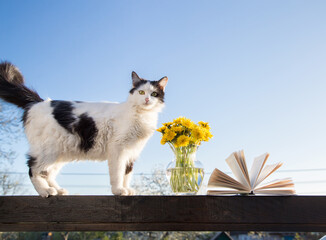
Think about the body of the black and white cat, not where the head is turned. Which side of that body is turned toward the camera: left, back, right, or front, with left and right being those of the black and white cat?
right

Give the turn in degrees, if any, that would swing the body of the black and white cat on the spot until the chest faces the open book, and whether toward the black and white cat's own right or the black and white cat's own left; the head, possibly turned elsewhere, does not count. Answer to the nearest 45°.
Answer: approximately 45° to the black and white cat's own right
